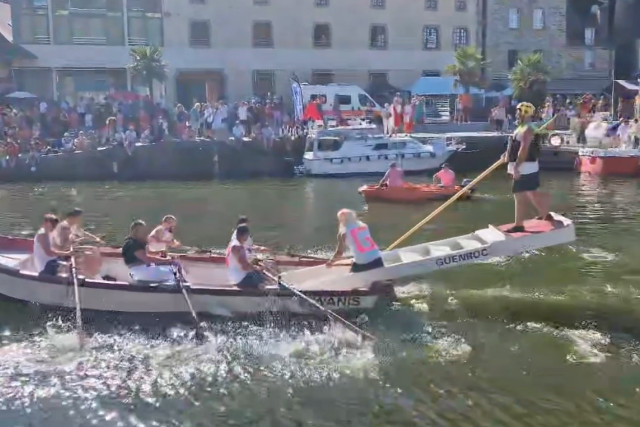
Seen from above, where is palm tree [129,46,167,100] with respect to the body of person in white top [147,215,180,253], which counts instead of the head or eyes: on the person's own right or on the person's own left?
on the person's own left

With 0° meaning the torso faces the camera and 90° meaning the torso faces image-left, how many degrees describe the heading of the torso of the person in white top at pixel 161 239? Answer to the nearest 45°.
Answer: approximately 270°

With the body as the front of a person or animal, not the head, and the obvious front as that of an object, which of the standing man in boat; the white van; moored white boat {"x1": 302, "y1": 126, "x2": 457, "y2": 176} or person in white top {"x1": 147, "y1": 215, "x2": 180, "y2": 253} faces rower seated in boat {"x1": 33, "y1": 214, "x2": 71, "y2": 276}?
the standing man in boat

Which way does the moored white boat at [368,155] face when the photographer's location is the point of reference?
facing to the right of the viewer

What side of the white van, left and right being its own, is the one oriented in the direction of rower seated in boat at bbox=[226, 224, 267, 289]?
right

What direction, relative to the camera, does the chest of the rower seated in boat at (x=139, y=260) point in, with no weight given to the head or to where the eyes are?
to the viewer's right

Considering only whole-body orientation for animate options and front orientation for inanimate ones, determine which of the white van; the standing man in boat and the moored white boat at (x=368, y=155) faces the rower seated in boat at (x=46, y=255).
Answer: the standing man in boat

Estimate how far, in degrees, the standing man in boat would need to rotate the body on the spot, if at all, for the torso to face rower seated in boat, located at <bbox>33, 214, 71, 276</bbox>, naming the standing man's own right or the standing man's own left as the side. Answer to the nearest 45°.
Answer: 0° — they already face them

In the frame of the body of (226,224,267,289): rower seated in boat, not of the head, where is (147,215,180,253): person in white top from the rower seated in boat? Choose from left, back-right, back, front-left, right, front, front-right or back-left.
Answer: back-left

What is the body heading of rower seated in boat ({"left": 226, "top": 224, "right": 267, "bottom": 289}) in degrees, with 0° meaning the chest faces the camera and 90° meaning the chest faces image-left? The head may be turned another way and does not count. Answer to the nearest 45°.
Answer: approximately 270°

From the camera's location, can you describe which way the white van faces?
facing to the right of the viewer

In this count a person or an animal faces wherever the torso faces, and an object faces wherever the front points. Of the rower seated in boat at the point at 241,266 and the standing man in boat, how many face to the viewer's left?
1

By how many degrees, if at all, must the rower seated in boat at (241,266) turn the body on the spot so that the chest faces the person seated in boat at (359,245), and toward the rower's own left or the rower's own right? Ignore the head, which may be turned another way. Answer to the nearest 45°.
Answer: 0° — they already face them

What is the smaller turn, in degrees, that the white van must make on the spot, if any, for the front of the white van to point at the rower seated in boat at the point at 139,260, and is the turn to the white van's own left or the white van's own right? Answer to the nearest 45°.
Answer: approximately 90° to the white van's own right
